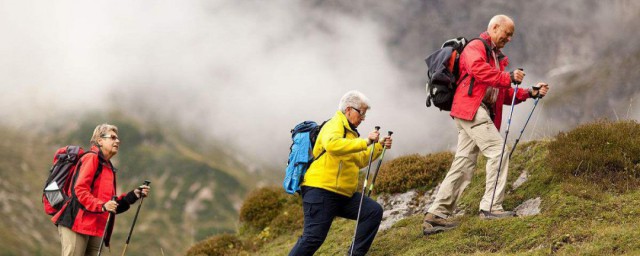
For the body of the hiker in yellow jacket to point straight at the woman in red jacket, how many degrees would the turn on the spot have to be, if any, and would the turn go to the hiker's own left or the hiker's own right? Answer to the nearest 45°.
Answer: approximately 180°

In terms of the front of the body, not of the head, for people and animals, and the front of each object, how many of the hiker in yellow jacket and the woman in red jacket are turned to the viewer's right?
2

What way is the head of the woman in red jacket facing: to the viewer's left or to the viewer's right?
to the viewer's right

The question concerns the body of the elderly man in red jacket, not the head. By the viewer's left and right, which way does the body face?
facing to the right of the viewer

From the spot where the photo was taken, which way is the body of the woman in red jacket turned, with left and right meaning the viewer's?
facing to the right of the viewer

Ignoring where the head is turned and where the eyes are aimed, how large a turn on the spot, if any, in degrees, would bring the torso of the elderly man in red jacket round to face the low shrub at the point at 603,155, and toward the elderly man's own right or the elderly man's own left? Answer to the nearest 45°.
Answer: approximately 45° to the elderly man's own left

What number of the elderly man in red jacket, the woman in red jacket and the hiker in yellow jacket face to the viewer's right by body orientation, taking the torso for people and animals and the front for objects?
3

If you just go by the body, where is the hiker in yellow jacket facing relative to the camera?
to the viewer's right

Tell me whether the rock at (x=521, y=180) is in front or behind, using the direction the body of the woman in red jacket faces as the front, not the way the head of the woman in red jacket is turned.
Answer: in front

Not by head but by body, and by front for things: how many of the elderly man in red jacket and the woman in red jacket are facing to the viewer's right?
2

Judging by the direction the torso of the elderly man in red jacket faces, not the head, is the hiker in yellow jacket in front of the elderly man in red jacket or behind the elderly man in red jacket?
behind
